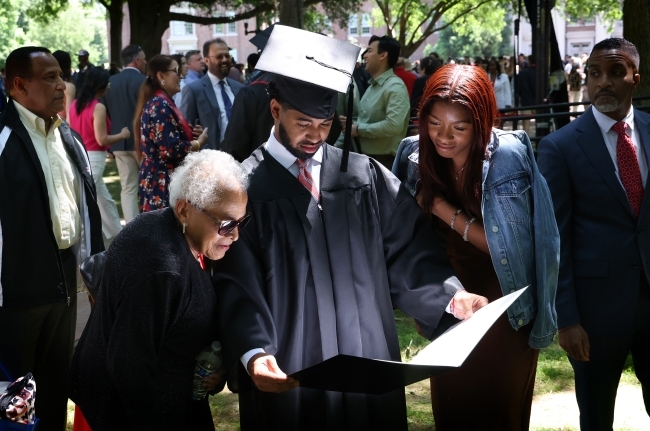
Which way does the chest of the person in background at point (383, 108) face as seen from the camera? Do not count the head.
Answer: to the viewer's left

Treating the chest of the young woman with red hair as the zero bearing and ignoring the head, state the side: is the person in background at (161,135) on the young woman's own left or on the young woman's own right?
on the young woman's own right

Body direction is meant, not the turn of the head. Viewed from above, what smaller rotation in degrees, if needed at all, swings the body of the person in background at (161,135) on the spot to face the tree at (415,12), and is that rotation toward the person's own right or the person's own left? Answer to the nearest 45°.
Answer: approximately 90° to the person's own left

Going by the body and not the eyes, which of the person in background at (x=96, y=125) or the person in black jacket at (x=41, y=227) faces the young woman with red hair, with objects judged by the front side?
the person in black jacket at (x=41, y=227)

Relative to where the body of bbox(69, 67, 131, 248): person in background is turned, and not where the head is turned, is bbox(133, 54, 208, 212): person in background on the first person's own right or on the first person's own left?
on the first person's own right

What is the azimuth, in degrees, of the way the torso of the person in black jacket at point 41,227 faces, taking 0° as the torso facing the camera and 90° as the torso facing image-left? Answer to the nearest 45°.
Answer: approximately 315°

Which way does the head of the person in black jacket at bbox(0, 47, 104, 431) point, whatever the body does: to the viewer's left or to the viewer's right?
to the viewer's right

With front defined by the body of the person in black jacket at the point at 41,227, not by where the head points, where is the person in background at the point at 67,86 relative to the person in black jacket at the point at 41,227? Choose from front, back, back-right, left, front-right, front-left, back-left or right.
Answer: back-left

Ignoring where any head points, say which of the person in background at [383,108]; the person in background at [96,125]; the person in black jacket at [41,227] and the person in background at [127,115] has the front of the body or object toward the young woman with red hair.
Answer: the person in black jacket at [41,227]

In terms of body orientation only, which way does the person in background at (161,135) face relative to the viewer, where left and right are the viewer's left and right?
facing to the right of the viewer

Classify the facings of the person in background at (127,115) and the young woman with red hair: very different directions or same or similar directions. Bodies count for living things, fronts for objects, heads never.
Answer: very different directions
